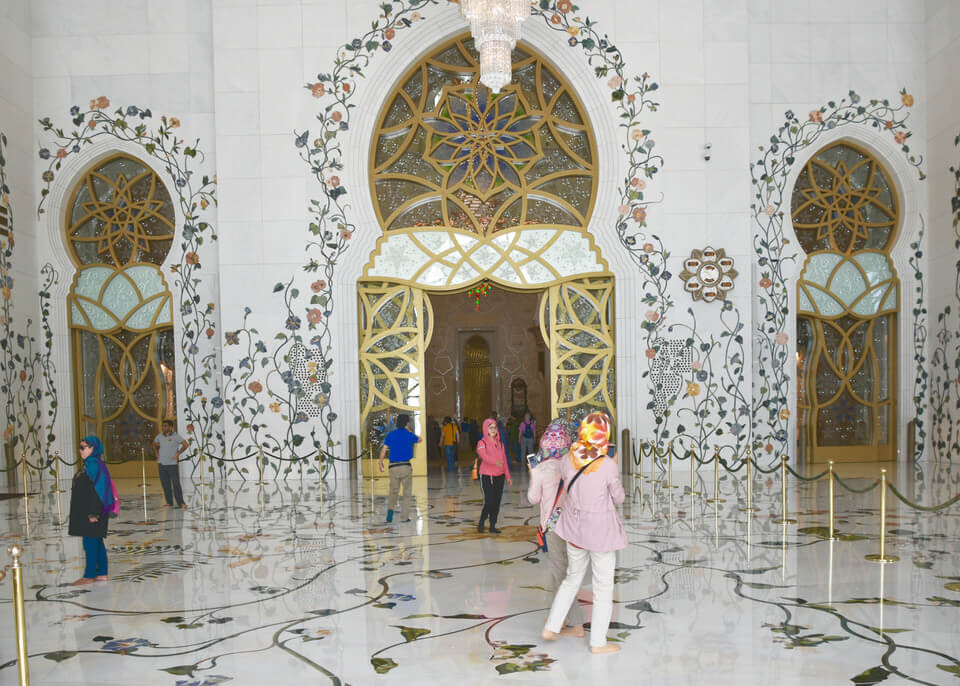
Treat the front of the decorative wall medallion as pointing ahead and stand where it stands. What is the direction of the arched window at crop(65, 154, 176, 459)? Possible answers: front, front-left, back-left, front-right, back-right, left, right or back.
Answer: right

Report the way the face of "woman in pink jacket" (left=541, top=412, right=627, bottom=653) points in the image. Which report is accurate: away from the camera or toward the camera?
away from the camera

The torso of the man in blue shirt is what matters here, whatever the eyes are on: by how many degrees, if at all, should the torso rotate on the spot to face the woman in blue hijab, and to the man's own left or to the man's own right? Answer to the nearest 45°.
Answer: approximately 135° to the man's own left

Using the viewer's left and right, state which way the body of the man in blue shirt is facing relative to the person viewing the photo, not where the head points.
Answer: facing away from the viewer

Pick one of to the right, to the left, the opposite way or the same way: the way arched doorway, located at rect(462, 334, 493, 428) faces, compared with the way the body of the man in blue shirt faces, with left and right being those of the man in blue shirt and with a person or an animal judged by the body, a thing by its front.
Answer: the opposite way

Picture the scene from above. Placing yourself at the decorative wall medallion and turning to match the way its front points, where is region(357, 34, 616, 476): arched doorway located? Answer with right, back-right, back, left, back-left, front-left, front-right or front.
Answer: right

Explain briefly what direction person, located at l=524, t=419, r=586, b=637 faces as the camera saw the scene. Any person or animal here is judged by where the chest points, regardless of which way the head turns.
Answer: facing away from the viewer and to the left of the viewer

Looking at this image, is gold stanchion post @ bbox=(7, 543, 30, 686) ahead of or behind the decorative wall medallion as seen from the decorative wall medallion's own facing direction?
ahead

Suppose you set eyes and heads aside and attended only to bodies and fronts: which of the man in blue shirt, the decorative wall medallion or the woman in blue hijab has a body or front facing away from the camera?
the man in blue shirt

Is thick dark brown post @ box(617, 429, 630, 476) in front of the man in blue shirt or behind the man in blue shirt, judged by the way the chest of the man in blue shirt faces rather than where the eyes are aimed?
in front
